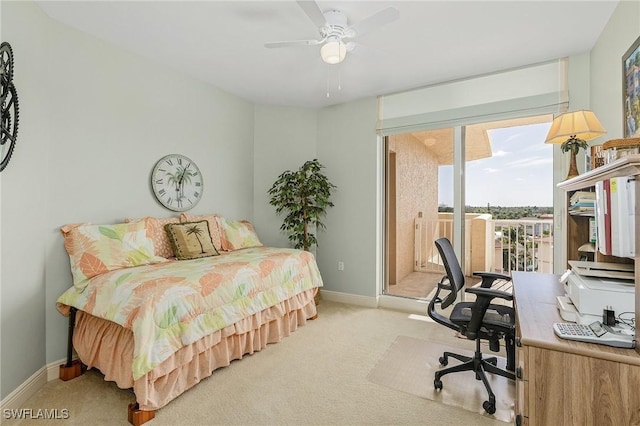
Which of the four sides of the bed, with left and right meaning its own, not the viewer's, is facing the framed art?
front

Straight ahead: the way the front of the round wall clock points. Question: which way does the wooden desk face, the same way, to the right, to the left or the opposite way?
the opposite way

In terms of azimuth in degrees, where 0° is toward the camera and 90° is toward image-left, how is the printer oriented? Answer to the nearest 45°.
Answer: approximately 90°

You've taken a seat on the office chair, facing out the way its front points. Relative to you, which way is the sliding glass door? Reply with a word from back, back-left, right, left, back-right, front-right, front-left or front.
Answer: left

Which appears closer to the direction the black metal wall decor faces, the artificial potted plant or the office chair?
the office chair

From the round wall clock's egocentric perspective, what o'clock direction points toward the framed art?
The framed art is roughly at 12 o'clock from the round wall clock.

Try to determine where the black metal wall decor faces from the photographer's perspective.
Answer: facing the viewer and to the right of the viewer

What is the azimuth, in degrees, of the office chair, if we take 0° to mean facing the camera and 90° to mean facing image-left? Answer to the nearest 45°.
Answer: approximately 270°

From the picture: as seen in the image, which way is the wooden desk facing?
to the viewer's left

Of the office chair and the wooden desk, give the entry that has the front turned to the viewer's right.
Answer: the office chair

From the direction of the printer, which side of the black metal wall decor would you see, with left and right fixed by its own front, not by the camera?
front

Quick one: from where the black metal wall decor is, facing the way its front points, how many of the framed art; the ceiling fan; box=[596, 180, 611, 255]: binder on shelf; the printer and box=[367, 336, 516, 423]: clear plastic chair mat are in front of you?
5

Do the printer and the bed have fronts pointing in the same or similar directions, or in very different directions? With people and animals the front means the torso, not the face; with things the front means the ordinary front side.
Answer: very different directions
